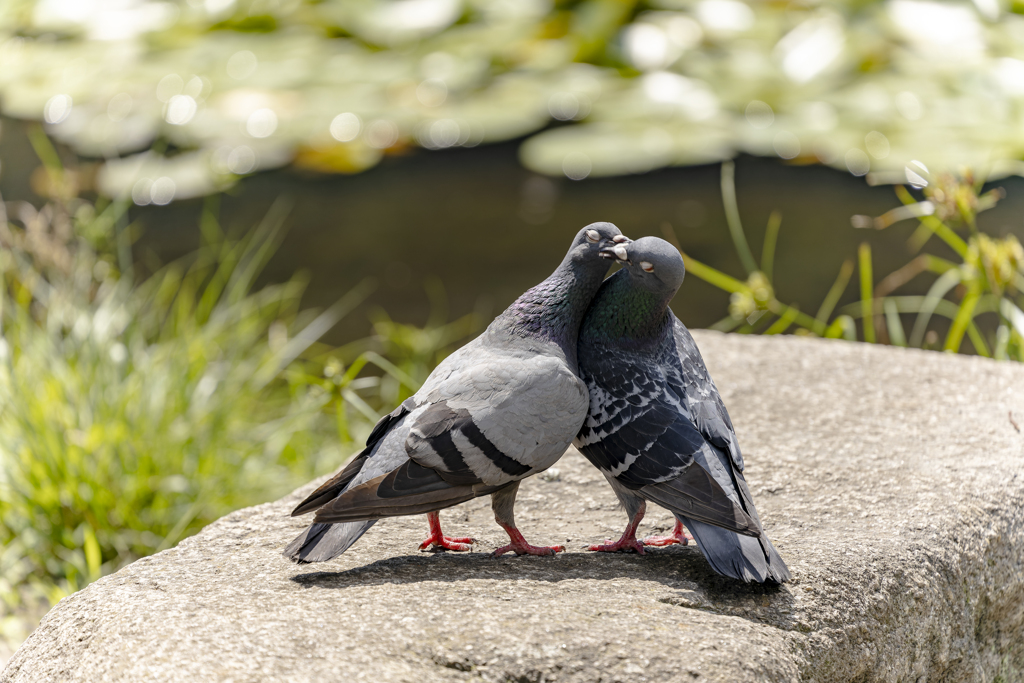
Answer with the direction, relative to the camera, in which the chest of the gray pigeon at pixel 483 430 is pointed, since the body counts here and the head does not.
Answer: to the viewer's right
